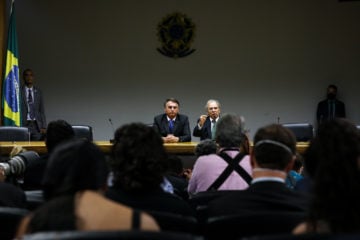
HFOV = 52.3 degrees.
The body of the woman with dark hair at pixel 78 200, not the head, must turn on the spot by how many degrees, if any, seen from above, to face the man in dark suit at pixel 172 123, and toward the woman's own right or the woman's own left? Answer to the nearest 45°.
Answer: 0° — they already face them

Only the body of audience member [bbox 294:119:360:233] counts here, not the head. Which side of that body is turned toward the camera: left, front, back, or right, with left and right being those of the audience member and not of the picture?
back

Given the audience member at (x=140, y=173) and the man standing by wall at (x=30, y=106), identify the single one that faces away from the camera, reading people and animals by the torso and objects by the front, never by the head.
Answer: the audience member

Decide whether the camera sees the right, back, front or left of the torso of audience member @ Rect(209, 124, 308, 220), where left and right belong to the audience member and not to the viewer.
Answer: back

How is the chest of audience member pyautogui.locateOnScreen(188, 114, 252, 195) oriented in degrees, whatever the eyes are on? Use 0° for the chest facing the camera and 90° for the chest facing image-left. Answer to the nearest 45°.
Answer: approximately 180°

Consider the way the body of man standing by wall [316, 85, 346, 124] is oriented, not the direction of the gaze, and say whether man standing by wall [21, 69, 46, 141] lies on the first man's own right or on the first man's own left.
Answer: on the first man's own right

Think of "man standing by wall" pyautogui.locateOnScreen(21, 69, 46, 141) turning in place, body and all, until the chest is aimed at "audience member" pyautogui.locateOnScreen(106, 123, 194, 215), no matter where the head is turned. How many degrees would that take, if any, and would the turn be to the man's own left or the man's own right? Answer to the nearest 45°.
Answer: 0° — they already face them

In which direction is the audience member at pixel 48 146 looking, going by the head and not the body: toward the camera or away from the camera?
away from the camera

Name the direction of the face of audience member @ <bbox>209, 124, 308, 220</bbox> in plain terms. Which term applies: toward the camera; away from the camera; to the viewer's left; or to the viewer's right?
away from the camera

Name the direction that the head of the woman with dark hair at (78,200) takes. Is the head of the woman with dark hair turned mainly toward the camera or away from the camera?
away from the camera

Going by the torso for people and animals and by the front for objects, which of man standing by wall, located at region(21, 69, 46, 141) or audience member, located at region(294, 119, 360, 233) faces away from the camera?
the audience member

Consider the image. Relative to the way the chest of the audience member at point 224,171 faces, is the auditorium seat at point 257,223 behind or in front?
behind

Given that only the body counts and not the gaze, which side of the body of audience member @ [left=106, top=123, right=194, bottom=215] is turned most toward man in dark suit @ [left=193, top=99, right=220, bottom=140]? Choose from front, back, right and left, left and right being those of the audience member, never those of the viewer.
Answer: front

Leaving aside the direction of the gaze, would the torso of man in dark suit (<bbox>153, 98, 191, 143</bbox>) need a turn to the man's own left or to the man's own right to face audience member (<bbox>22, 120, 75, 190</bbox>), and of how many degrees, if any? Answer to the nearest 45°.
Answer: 0° — they already face them

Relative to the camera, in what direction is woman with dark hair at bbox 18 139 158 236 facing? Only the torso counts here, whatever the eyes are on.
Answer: away from the camera

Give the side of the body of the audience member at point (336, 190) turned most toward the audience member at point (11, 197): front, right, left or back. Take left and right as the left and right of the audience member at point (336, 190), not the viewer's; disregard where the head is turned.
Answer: left

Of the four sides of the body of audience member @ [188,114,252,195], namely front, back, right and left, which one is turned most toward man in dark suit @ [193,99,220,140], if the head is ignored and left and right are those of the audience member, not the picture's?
front
